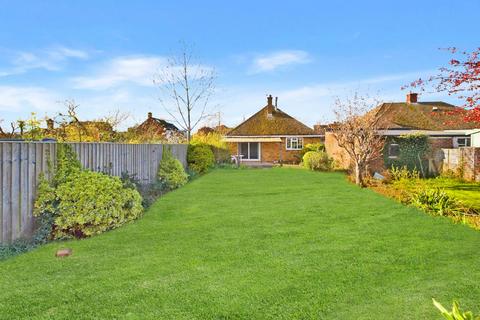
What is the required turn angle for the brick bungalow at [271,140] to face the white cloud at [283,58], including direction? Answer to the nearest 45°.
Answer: approximately 180°

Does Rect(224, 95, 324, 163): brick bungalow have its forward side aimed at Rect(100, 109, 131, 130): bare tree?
no

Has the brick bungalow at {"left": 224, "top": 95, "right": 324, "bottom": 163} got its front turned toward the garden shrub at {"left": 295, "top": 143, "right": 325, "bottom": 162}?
no

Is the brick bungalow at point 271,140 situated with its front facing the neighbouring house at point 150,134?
no

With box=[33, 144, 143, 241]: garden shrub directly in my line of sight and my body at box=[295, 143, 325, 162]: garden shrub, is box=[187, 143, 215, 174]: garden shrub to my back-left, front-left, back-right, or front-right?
front-right

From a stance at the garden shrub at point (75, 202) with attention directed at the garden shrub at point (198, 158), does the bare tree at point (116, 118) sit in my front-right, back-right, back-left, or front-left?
front-left
